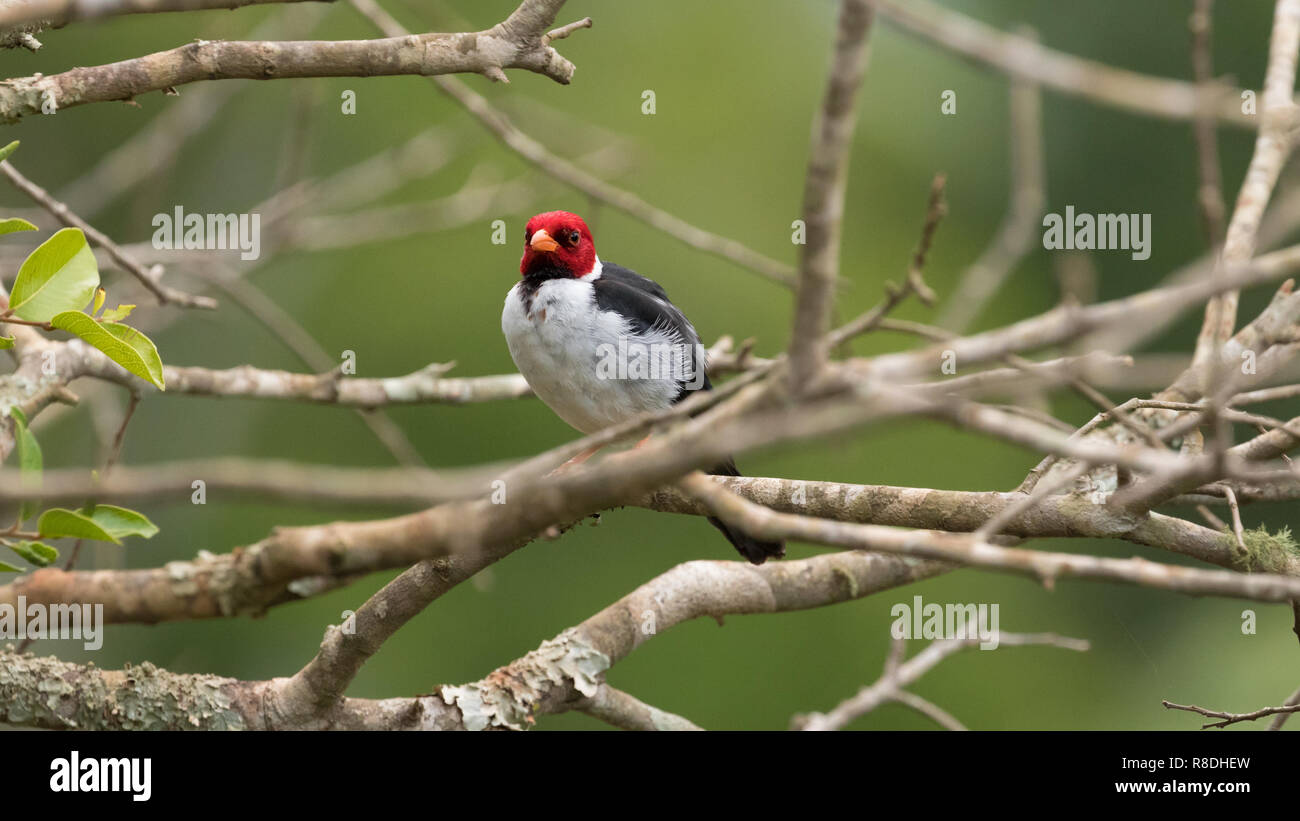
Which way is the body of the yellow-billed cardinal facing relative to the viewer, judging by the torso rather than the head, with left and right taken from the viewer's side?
facing the viewer and to the left of the viewer
